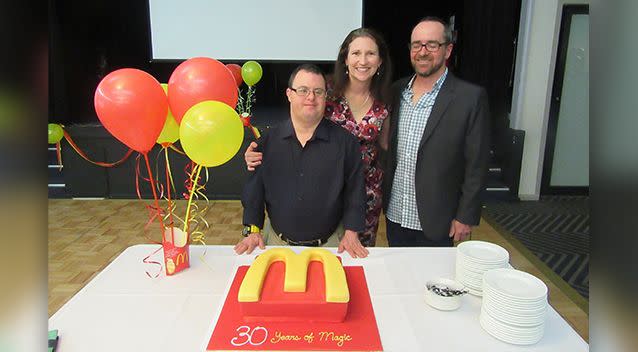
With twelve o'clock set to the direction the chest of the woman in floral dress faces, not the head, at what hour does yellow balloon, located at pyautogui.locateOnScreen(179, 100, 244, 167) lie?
The yellow balloon is roughly at 1 o'clock from the woman in floral dress.

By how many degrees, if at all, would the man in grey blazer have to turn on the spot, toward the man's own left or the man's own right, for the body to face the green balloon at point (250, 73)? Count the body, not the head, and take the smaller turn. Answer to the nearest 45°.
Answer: approximately 90° to the man's own right

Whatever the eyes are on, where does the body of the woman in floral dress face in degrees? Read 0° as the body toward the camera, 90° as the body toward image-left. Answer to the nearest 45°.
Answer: approximately 0°

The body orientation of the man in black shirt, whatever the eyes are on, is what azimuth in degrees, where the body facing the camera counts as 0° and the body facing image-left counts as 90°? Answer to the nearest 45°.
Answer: approximately 0°

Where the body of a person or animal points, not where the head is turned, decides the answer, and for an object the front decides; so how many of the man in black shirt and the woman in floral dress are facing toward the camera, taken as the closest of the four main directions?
2

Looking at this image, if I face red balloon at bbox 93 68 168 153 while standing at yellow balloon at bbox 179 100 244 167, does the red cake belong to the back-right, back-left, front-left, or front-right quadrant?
back-left

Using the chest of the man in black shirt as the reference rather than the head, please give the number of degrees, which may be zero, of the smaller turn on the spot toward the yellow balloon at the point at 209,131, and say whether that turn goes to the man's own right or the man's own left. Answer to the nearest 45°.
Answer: approximately 45° to the man's own right

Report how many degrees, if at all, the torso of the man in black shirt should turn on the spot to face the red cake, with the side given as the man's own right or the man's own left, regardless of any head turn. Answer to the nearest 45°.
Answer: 0° — they already face it
